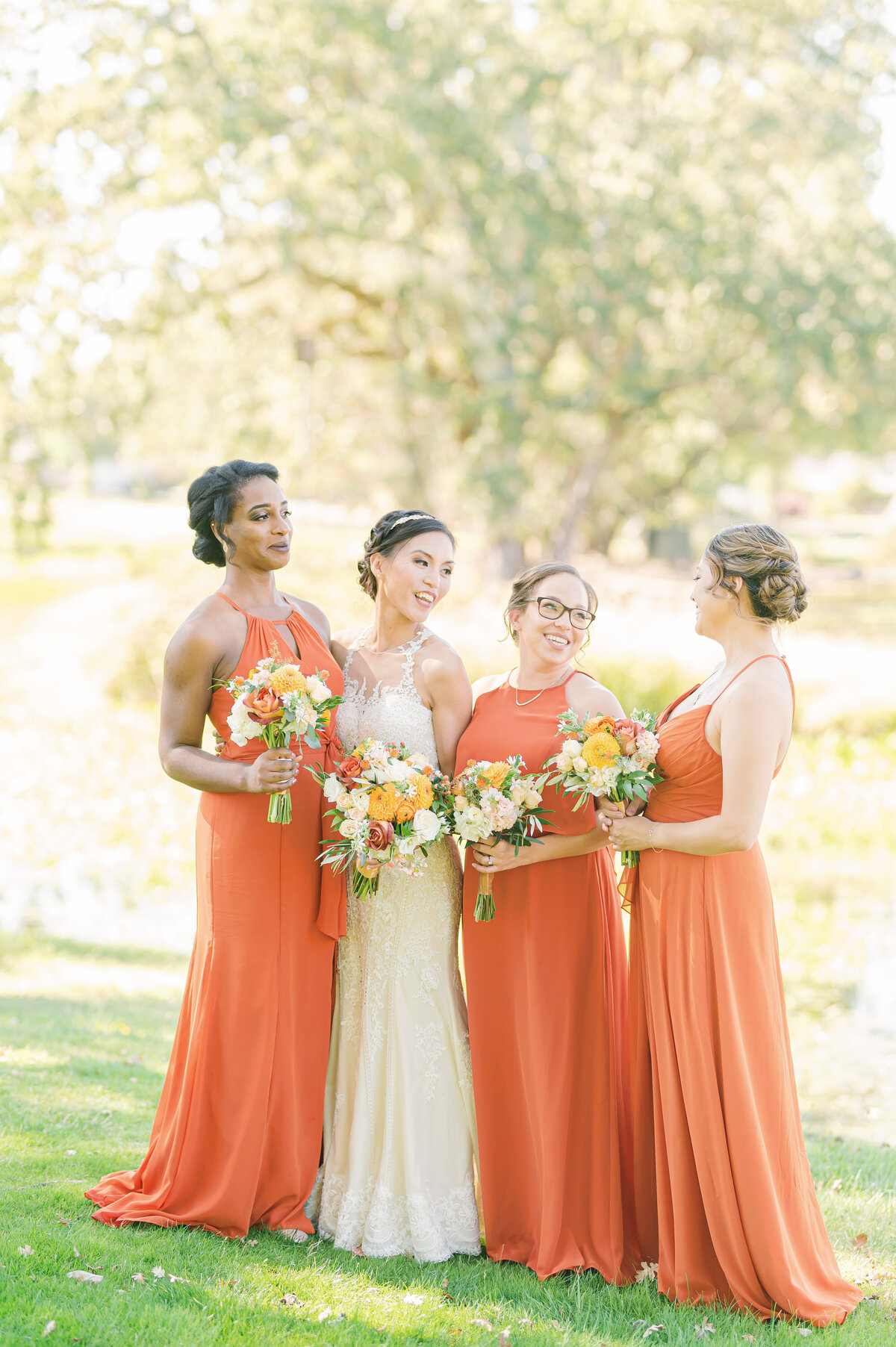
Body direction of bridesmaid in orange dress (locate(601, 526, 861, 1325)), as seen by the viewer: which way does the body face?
to the viewer's left

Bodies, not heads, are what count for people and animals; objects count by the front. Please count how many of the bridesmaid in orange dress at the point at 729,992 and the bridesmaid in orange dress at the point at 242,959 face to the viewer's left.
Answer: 1

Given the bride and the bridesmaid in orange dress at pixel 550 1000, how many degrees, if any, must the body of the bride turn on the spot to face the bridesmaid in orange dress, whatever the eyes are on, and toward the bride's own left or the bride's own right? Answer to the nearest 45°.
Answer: approximately 135° to the bride's own left

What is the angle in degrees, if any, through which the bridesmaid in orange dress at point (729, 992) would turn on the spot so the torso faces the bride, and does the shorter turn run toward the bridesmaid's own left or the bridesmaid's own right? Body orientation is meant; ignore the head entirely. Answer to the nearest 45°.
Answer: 0° — they already face them

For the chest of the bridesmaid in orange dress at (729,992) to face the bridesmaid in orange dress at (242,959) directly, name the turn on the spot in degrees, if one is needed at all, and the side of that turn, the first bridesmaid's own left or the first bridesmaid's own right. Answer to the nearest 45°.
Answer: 0° — they already face them

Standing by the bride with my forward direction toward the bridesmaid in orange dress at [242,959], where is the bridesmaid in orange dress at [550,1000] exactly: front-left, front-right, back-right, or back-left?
back-left
